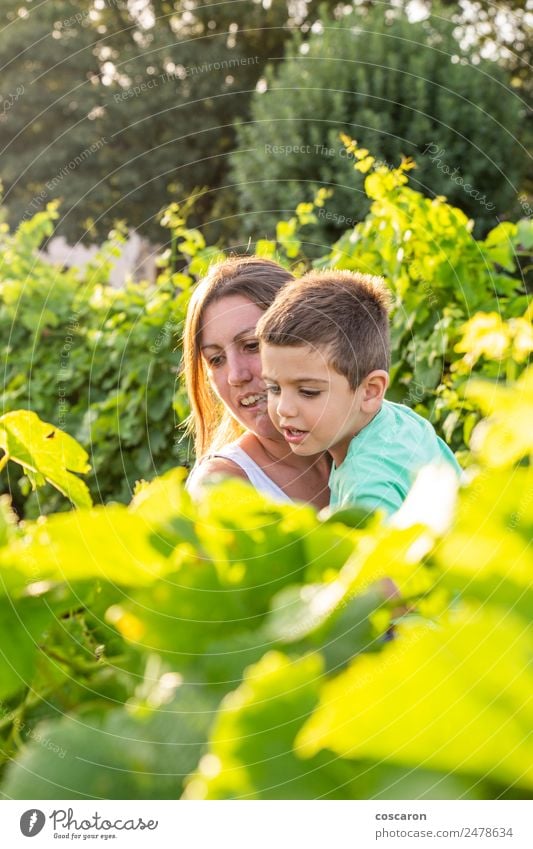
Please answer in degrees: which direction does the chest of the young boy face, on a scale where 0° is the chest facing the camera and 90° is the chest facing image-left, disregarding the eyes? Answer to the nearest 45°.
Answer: approximately 45°

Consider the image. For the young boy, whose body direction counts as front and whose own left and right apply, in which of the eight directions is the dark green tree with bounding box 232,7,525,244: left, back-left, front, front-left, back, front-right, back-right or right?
back-right

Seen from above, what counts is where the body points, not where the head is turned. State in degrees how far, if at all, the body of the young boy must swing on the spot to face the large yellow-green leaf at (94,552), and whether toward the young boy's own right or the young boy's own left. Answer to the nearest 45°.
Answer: approximately 45° to the young boy's own left

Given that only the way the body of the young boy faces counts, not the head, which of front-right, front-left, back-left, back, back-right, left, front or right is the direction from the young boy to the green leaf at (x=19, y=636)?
front-left

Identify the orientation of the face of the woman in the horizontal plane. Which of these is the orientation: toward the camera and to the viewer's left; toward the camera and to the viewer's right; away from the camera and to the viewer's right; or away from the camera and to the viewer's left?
toward the camera and to the viewer's right

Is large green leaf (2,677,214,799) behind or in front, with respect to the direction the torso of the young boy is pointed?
in front
